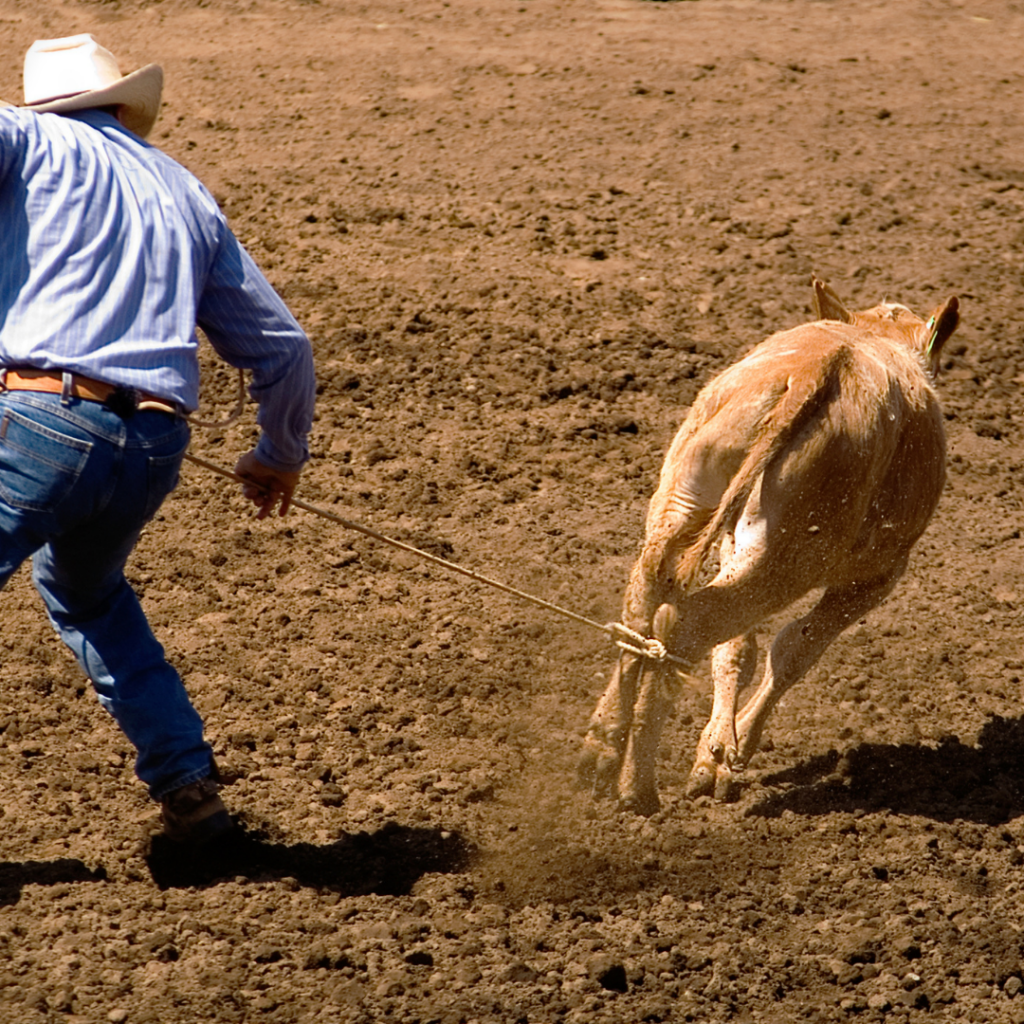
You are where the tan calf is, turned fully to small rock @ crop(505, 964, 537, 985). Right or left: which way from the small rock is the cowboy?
right

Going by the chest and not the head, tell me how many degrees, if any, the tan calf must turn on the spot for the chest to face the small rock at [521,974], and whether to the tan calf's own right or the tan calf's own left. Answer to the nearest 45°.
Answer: approximately 135° to the tan calf's own right

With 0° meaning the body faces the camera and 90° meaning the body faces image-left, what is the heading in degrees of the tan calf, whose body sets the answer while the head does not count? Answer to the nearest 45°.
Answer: approximately 225°

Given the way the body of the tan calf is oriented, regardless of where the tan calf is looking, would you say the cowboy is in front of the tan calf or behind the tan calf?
behind
